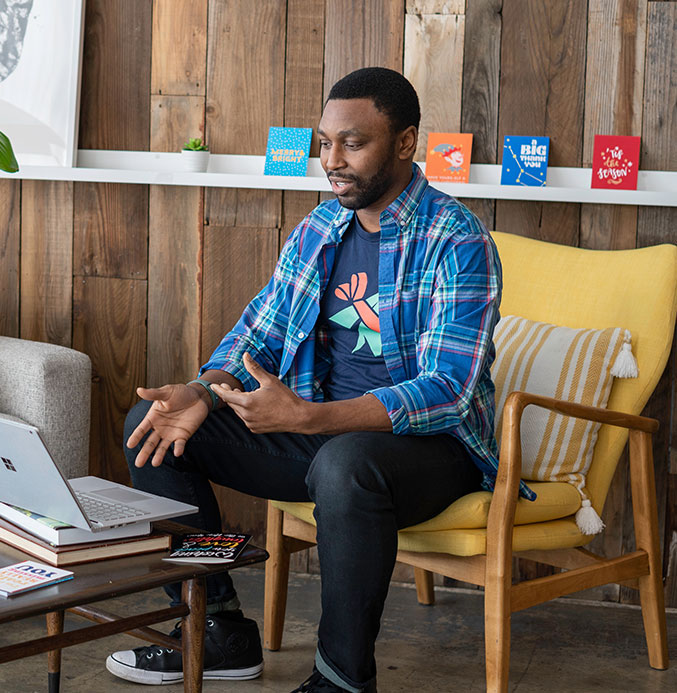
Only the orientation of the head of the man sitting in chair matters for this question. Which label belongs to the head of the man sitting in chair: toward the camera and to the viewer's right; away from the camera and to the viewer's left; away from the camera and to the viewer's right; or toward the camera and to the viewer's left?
toward the camera and to the viewer's left

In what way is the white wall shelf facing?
toward the camera

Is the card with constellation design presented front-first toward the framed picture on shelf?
no

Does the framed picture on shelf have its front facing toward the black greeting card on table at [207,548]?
yes

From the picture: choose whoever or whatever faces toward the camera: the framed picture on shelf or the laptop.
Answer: the framed picture on shelf

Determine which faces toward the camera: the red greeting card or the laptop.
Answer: the red greeting card

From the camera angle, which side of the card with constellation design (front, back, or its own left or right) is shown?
front

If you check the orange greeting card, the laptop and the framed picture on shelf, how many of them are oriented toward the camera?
2

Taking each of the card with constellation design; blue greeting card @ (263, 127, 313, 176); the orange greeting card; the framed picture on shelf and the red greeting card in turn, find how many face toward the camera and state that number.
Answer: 5

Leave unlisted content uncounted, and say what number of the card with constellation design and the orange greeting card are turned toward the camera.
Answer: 2

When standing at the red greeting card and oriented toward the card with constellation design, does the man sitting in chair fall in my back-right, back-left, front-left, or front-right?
front-left

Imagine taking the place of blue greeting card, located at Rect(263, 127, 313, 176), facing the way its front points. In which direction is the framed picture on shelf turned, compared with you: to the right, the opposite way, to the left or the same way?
the same way

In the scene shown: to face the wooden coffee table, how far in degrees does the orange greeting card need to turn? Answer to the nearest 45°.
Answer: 0° — it already faces it

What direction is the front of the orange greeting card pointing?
toward the camera

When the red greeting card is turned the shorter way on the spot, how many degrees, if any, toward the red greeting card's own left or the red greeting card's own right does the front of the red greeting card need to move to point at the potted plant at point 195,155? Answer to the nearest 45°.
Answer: approximately 90° to the red greeting card's own right
